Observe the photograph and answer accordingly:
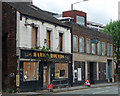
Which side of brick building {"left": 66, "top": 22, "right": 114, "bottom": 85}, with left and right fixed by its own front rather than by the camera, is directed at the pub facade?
right

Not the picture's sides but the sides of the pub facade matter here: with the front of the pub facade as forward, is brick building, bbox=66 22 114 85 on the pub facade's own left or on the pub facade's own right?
on the pub facade's own left

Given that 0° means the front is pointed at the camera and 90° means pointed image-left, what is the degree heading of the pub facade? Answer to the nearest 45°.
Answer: approximately 315°
